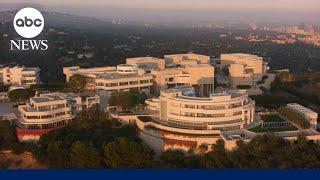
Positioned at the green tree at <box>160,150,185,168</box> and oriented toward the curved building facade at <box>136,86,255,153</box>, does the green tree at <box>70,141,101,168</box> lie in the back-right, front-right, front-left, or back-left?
back-left

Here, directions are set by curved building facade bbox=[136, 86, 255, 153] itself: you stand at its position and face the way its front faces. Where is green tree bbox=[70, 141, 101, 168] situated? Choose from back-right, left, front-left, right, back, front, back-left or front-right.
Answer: front-right

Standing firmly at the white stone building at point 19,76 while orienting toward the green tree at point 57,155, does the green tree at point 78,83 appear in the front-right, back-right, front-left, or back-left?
front-left

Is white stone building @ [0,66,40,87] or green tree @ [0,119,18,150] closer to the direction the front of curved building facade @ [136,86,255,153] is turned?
the green tree

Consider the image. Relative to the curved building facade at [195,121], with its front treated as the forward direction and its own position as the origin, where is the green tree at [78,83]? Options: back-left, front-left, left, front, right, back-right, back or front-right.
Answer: back-right

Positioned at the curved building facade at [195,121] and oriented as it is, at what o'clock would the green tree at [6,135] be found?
The green tree is roughly at 3 o'clock from the curved building facade.

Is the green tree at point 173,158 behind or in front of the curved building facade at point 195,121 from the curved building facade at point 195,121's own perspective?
in front

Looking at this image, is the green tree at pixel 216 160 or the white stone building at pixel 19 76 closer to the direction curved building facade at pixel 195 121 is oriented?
the green tree

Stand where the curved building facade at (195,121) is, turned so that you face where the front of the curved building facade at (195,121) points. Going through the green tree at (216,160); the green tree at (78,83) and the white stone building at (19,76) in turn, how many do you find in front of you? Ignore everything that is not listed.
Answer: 1

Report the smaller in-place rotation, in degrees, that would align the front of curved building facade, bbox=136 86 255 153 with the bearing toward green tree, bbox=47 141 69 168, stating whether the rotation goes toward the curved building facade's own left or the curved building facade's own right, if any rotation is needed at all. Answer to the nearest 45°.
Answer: approximately 45° to the curved building facade's own right

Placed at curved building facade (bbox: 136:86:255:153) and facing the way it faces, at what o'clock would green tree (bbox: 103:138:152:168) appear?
The green tree is roughly at 1 o'clock from the curved building facade.

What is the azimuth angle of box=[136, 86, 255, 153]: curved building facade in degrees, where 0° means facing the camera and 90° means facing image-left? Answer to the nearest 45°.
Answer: approximately 0°

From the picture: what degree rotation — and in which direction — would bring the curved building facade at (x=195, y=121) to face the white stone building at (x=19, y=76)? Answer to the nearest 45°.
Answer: approximately 135° to its right

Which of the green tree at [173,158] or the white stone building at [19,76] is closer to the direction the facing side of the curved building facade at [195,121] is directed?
the green tree
